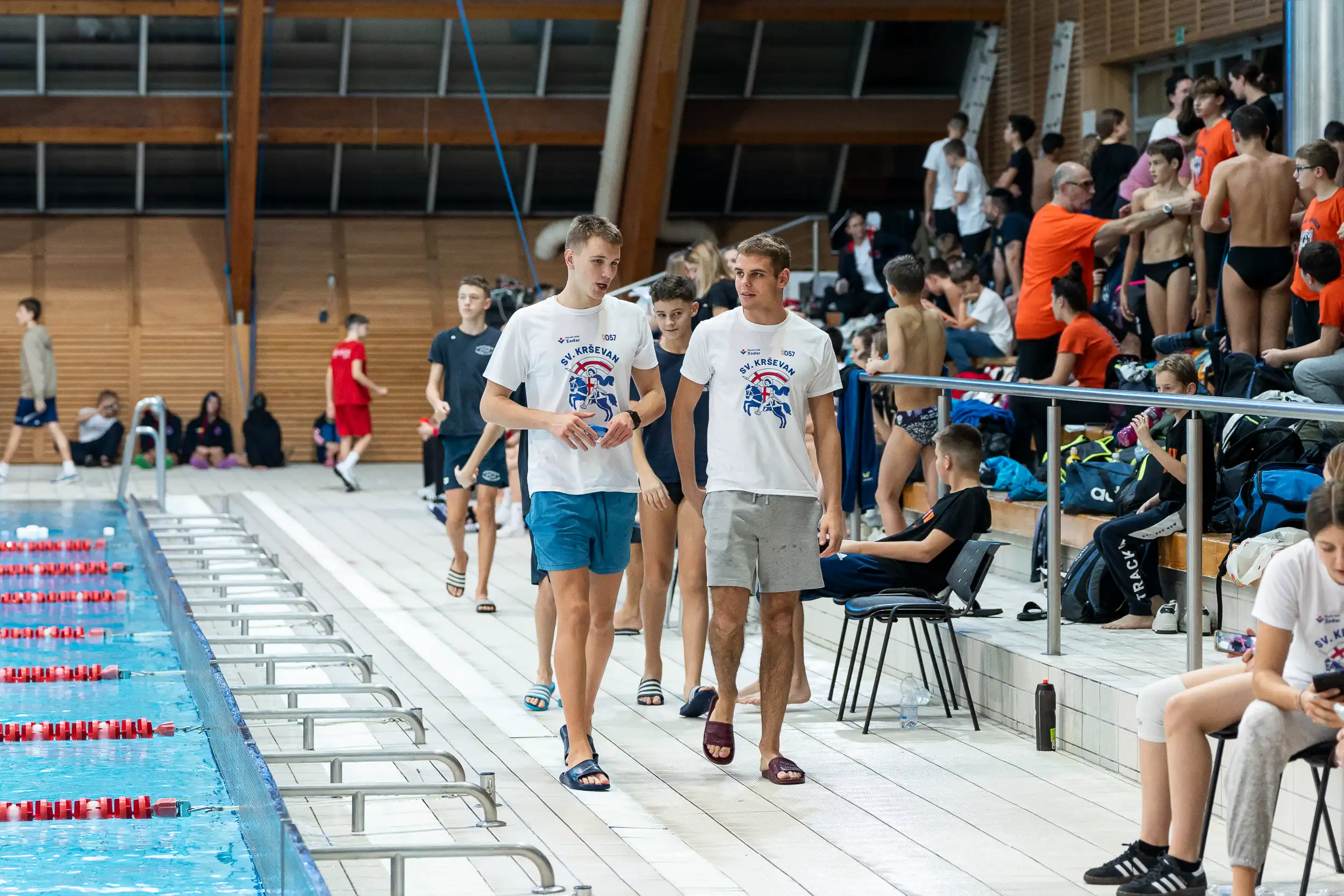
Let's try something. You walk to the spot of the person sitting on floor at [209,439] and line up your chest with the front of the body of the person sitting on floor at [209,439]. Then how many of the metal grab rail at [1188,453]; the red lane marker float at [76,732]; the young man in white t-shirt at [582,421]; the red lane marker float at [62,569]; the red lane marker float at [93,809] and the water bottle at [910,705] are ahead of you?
6

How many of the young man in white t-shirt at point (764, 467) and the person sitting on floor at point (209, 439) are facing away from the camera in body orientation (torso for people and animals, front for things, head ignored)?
0

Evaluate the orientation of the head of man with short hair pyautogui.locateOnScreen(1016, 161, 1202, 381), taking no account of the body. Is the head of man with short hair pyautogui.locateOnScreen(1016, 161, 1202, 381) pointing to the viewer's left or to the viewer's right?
to the viewer's right

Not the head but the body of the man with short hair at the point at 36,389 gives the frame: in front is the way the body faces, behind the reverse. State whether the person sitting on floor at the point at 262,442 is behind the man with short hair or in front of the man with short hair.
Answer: behind

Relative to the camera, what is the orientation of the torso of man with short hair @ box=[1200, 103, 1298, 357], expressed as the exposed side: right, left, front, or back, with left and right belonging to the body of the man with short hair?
back

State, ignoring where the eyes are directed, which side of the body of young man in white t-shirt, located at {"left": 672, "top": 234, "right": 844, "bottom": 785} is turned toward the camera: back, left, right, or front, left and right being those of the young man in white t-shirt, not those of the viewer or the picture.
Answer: front

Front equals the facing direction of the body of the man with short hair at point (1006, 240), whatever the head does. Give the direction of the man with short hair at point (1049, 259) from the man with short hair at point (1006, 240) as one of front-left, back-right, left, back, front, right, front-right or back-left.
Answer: left

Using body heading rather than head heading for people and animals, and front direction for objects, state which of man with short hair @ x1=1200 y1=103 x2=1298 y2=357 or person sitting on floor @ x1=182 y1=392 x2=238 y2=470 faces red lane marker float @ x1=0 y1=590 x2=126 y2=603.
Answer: the person sitting on floor

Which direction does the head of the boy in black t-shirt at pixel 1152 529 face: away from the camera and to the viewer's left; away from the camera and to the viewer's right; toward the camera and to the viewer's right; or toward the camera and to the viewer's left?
toward the camera and to the viewer's left

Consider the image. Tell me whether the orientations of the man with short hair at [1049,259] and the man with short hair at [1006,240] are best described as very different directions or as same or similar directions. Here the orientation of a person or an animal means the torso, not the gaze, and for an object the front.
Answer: very different directions
